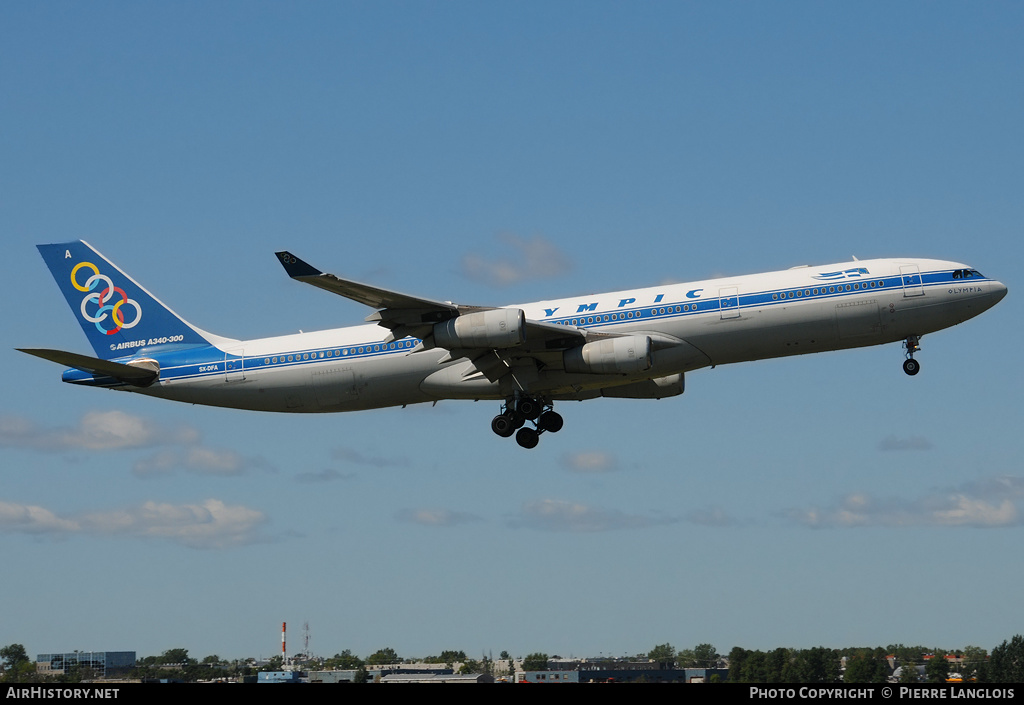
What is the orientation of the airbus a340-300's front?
to the viewer's right
